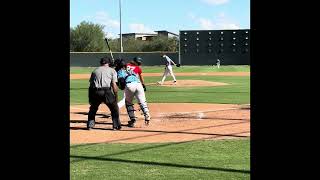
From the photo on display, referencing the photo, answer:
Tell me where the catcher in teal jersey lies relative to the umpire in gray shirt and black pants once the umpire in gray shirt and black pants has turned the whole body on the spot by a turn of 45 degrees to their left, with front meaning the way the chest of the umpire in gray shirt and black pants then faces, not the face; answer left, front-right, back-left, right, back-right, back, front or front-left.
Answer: right

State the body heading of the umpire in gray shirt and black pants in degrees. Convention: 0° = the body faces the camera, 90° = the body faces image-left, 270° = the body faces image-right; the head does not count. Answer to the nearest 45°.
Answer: approximately 180°

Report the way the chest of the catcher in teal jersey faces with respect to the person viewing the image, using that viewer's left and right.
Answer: facing away from the viewer and to the left of the viewer
